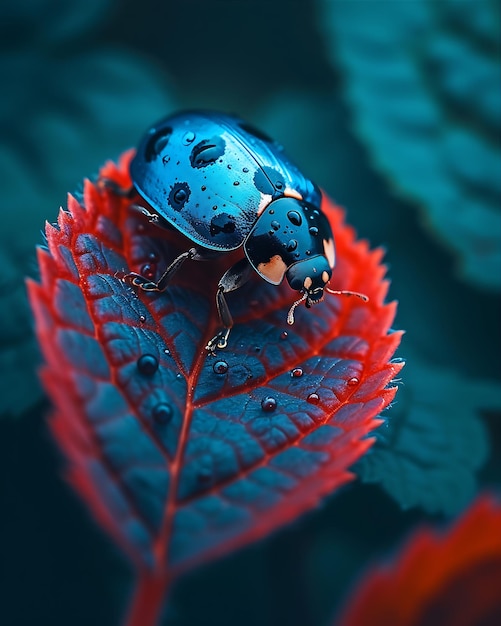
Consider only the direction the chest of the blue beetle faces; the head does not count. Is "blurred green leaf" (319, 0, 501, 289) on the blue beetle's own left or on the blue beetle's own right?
on the blue beetle's own left

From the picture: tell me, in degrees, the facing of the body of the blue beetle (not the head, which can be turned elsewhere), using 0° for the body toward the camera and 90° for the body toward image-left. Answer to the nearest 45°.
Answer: approximately 315°
